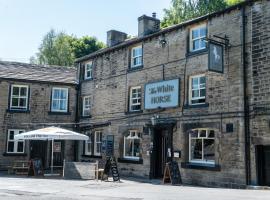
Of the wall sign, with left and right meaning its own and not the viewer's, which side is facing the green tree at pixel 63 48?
right

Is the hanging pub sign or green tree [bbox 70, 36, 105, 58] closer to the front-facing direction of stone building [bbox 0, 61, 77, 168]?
the hanging pub sign

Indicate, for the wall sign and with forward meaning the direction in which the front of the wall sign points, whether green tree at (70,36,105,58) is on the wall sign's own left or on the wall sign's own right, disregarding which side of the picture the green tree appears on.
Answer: on the wall sign's own right

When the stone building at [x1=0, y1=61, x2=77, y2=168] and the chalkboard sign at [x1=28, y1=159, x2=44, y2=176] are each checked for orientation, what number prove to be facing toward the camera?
2

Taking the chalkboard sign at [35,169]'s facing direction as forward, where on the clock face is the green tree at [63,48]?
The green tree is roughly at 6 o'clock from the chalkboard sign.

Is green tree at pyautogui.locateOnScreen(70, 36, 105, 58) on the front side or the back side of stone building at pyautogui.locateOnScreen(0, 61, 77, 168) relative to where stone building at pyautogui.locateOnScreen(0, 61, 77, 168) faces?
on the back side

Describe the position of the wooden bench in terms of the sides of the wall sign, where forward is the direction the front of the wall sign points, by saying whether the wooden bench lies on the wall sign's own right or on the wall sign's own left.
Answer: on the wall sign's own right

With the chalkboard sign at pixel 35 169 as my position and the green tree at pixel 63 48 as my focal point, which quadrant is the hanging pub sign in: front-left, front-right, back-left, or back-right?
back-right

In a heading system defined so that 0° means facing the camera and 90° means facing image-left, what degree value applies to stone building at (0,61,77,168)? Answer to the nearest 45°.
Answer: approximately 0°

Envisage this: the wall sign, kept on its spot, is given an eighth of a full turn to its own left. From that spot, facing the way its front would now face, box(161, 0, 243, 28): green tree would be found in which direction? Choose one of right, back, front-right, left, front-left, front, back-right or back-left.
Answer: back

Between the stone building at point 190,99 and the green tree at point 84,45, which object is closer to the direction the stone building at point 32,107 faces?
the stone building

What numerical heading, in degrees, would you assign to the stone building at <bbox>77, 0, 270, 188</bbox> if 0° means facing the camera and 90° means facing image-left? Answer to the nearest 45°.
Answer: approximately 45°
